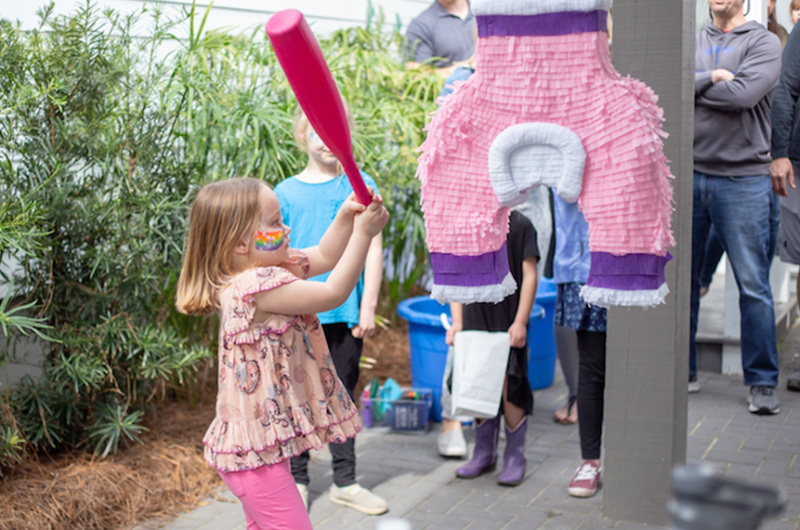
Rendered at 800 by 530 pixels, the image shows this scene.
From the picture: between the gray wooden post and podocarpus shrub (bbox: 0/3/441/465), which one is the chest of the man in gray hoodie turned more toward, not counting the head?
the gray wooden post

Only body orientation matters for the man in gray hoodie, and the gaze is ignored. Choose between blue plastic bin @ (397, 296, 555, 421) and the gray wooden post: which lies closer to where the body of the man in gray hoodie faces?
the gray wooden post

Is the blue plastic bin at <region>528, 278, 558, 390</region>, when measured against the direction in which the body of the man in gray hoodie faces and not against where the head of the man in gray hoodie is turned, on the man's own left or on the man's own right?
on the man's own right

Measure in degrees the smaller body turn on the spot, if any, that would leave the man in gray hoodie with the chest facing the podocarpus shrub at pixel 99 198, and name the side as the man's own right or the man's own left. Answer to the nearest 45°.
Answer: approximately 45° to the man's own right

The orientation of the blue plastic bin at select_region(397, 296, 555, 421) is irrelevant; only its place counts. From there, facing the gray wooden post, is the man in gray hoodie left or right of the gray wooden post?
left

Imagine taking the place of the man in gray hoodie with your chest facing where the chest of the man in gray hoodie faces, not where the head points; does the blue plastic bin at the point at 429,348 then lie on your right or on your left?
on your right

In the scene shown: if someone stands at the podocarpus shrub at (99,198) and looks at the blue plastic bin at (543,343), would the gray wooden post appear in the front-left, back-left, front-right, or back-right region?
front-right

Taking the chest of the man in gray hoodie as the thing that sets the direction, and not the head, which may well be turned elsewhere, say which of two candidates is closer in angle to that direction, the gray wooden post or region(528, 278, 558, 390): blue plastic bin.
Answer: the gray wooden post

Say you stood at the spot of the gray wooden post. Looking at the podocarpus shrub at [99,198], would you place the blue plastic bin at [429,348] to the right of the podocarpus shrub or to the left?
right

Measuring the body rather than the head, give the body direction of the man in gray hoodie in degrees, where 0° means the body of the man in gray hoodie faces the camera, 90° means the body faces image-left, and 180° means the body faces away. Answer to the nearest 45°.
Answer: approximately 0°

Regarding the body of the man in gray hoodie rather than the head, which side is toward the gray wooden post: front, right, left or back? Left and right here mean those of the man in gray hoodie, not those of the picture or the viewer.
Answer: front

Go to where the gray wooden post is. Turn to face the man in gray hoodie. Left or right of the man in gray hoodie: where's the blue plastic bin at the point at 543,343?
left
